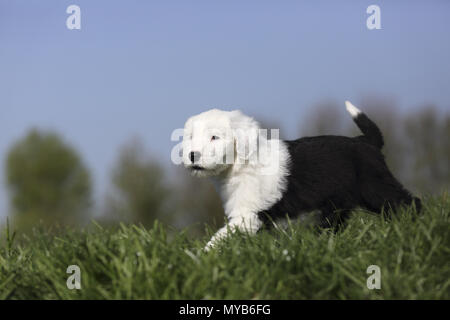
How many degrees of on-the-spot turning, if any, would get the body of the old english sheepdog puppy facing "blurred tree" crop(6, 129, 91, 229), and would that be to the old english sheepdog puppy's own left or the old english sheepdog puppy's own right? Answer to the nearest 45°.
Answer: approximately 45° to the old english sheepdog puppy's own right

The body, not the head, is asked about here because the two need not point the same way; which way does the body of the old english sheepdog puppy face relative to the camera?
to the viewer's left
